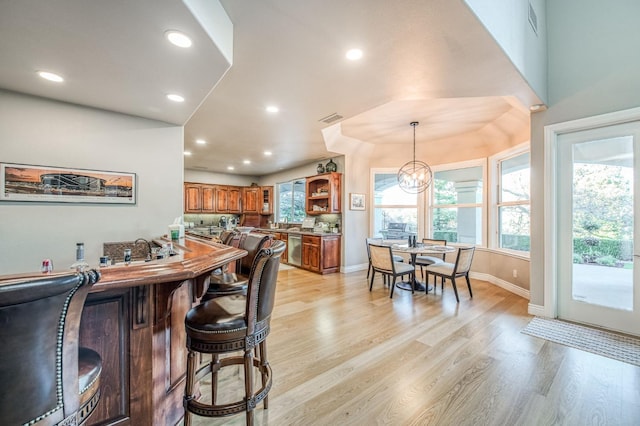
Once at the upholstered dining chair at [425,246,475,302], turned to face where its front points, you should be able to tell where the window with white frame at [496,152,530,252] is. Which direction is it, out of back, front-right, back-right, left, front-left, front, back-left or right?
right

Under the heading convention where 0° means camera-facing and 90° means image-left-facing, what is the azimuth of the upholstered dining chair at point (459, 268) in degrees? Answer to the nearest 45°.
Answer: approximately 135°

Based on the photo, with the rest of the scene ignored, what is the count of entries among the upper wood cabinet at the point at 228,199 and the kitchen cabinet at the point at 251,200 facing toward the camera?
2

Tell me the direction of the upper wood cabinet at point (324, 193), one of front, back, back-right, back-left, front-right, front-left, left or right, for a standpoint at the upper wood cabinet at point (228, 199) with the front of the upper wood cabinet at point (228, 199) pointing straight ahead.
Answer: front-left

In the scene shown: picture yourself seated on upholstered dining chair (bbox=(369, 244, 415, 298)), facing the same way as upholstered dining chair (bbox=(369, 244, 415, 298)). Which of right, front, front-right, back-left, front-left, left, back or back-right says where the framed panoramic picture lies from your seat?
back

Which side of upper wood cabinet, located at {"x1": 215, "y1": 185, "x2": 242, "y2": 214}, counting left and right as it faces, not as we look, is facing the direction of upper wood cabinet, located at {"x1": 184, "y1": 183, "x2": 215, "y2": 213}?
right

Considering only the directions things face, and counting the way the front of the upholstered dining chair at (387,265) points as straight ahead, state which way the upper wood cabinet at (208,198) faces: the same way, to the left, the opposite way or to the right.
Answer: to the right

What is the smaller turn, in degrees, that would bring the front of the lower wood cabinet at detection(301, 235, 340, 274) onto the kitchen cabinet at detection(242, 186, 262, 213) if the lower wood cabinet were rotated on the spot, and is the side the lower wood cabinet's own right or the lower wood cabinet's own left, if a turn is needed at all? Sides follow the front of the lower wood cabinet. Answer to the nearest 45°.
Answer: approximately 90° to the lower wood cabinet's own right

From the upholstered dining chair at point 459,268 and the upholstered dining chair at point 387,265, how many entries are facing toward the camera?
0

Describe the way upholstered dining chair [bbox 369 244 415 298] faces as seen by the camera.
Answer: facing away from the viewer and to the right of the viewer

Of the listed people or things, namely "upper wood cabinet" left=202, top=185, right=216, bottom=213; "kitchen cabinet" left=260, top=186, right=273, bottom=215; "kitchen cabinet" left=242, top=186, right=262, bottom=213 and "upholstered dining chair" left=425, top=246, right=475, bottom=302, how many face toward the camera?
3

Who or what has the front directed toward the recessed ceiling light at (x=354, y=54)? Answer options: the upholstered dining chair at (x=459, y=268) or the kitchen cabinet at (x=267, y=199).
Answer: the kitchen cabinet

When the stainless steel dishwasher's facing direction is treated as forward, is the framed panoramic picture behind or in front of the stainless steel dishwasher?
in front
